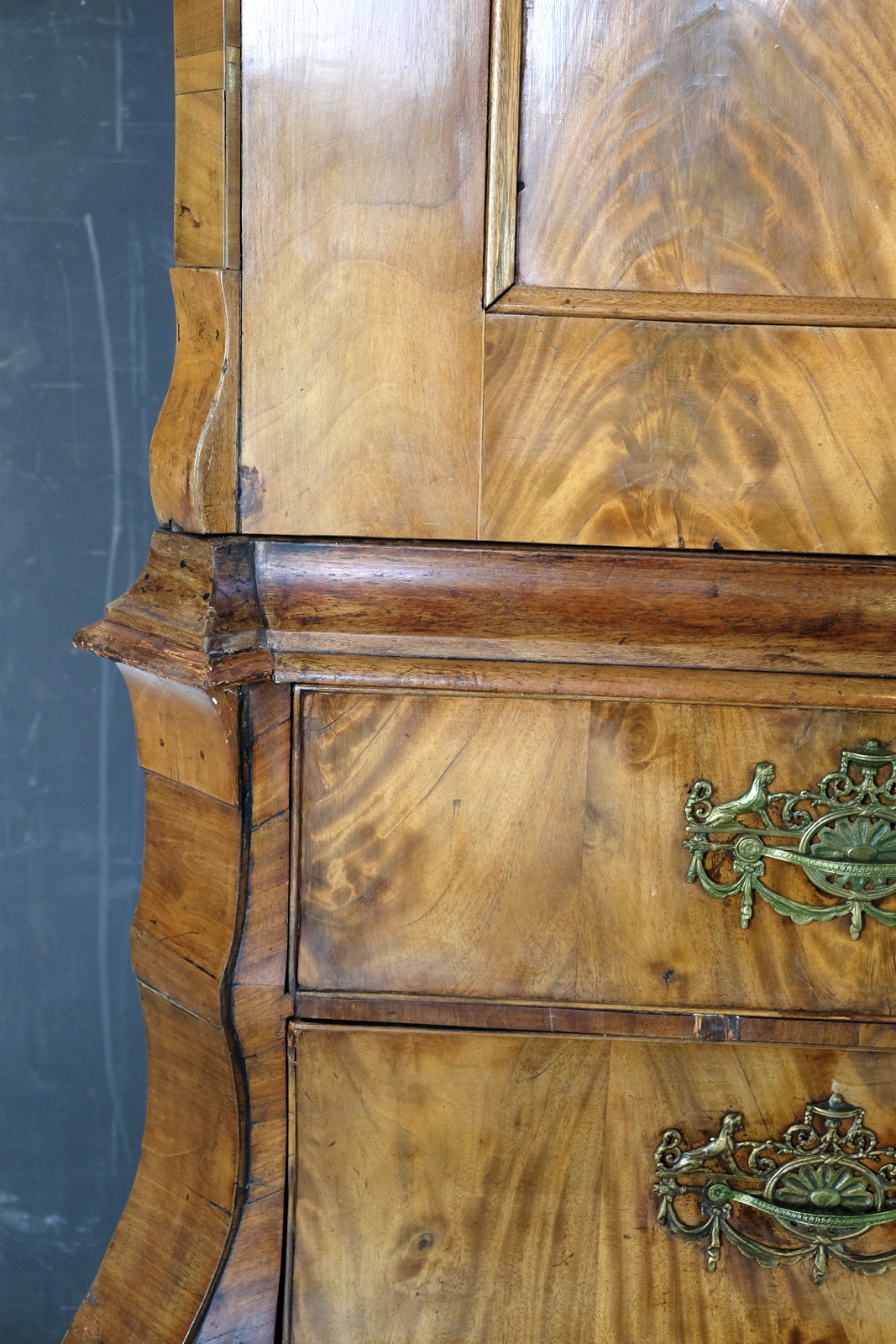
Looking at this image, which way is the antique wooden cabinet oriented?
toward the camera
